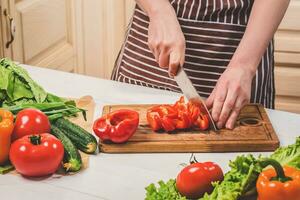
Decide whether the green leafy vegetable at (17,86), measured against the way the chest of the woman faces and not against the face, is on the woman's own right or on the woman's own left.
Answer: on the woman's own right

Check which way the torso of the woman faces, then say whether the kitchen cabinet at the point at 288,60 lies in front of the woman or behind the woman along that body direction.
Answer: behind

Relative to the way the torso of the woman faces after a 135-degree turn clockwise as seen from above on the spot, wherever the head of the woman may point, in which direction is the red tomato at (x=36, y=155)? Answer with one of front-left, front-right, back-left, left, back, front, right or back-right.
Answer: left

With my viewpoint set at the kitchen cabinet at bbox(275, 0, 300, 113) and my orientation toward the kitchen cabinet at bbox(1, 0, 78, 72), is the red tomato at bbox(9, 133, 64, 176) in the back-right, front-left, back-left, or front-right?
front-left

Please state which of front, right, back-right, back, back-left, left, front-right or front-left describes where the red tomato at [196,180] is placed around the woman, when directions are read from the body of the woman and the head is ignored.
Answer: front

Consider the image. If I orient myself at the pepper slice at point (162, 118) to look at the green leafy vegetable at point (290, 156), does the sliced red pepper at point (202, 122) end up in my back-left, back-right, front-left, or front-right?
front-left

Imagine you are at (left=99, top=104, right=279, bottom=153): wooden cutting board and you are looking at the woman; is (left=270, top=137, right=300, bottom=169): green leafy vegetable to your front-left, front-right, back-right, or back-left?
back-right

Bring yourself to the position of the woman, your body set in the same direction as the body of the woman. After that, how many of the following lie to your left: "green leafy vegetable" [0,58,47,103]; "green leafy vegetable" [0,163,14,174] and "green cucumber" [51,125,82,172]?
0

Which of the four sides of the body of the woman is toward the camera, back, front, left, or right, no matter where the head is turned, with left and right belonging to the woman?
front

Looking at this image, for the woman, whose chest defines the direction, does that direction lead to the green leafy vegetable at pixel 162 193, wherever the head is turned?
yes

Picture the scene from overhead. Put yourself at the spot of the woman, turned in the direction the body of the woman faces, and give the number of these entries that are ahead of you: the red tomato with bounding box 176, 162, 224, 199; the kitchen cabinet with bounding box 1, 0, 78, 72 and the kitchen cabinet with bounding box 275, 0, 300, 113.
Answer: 1

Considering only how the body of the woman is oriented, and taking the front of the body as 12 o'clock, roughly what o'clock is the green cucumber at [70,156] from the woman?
The green cucumber is roughly at 1 o'clock from the woman.
